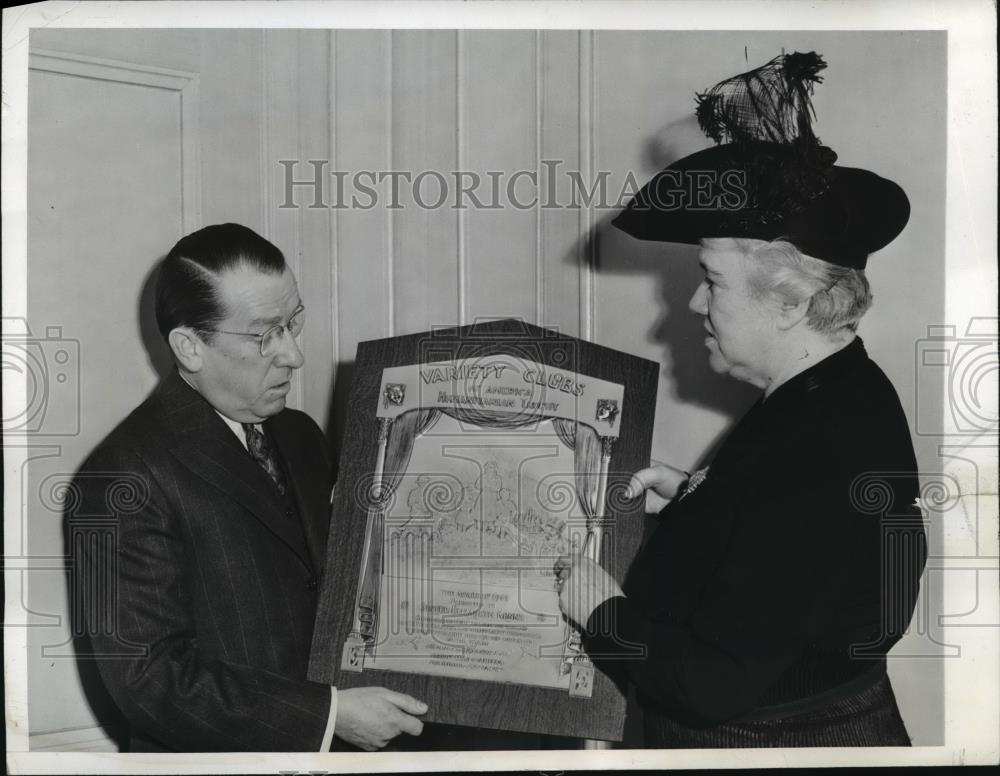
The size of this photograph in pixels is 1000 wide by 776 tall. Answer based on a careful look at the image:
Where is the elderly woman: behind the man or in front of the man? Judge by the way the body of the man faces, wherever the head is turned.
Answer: in front

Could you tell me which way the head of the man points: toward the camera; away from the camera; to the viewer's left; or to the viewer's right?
to the viewer's right

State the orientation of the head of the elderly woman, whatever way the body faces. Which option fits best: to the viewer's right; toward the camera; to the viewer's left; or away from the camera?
to the viewer's left

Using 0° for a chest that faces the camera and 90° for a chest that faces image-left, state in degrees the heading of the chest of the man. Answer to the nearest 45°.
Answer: approximately 315°

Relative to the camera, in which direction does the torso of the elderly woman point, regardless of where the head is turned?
to the viewer's left

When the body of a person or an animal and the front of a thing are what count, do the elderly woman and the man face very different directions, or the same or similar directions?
very different directions

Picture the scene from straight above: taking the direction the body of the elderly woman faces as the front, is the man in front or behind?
in front

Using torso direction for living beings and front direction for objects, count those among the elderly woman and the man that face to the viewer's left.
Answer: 1
